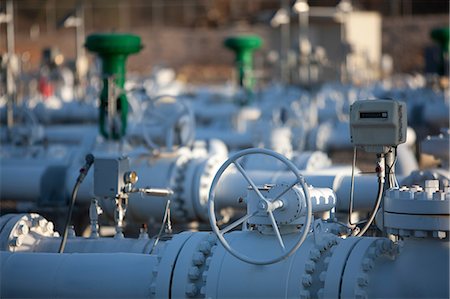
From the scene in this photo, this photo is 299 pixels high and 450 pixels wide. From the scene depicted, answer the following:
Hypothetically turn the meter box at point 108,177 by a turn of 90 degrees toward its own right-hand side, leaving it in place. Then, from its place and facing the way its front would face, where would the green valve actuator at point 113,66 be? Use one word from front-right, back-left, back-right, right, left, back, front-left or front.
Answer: front-right

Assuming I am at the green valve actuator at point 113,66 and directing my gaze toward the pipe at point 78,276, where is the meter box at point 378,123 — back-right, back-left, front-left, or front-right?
front-left

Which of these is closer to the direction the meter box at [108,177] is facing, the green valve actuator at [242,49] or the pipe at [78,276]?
the pipe

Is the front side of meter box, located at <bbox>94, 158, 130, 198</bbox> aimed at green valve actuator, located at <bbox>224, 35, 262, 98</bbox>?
no

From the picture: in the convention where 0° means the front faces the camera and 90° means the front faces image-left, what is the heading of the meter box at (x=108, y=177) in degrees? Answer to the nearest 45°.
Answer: approximately 45°

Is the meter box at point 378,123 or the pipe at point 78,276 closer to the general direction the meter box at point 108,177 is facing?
the pipe

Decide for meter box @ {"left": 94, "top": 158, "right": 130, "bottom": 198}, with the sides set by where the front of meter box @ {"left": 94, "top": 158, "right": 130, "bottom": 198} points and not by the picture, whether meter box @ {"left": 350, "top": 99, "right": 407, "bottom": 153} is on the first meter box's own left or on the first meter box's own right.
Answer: on the first meter box's own left
